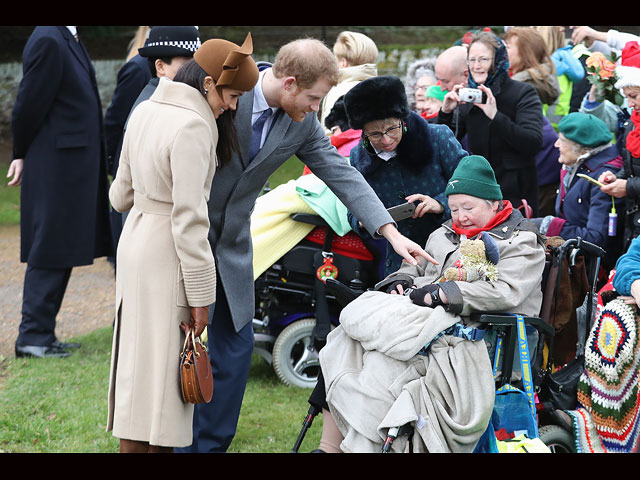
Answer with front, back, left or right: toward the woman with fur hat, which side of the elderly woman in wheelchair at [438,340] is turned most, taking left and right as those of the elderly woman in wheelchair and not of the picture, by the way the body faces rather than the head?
right

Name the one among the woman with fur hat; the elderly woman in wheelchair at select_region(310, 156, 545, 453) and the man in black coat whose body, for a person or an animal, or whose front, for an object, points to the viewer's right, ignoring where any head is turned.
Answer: the man in black coat

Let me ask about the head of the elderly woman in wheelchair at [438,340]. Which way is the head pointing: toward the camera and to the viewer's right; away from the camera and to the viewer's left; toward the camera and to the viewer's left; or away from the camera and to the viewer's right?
toward the camera and to the viewer's left

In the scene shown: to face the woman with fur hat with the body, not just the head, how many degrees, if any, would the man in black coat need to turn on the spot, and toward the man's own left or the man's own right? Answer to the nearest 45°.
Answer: approximately 45° to the man's own right

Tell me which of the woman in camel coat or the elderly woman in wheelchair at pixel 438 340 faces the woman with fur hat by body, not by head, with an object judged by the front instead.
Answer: the woman in camel coat

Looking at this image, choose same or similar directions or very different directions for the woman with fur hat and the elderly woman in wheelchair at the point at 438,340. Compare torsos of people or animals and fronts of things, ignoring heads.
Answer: same or similar directions

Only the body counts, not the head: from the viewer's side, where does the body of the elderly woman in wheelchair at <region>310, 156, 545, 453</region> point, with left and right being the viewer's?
facing the viewer and to the left of the viewer

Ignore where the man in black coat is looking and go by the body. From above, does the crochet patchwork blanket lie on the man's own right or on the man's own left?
on the man's own right

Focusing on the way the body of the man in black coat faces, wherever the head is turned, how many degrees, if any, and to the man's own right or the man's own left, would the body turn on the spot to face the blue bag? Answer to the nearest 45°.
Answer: approximately 45° to the man's own right

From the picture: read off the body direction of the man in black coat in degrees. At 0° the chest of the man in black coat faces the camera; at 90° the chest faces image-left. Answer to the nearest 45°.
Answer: approximately 270°

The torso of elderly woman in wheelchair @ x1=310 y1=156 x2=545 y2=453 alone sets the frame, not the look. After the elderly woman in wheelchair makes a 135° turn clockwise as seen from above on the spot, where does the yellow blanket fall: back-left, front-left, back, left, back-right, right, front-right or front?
front-left

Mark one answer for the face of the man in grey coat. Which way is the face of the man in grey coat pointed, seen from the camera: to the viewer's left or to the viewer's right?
to the viewer's right

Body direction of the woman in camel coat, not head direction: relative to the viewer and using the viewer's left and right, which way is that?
facing away from the viewer and to the right of the viewer
